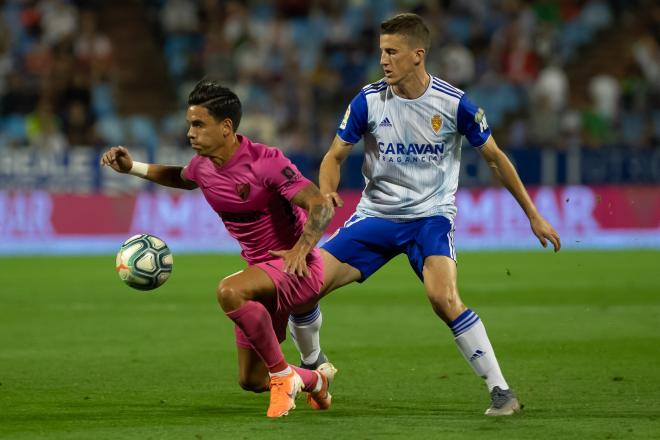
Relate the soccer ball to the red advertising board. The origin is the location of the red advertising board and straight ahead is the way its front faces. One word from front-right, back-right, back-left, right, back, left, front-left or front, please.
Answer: front

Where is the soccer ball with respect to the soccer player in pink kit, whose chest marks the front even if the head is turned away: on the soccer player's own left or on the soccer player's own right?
on the soccer player's own right

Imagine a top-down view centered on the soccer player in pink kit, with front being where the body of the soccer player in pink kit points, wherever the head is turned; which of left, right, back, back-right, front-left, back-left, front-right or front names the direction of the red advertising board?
back-right

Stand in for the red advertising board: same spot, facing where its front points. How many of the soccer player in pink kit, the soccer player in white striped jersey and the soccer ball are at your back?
0

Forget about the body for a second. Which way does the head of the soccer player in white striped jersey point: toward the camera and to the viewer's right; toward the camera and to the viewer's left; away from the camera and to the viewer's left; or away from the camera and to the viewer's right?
toward the camera and to the viewer's left

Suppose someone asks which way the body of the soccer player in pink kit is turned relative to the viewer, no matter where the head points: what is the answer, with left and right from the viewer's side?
facing the viewer and to the left of the viewer

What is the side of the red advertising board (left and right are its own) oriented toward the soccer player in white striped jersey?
front

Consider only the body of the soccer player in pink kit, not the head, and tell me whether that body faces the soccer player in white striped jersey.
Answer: no

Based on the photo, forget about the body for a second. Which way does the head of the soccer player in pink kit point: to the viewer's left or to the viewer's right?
to the viewer's left

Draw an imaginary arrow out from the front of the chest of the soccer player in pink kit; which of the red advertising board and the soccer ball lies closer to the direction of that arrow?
the soccer ball

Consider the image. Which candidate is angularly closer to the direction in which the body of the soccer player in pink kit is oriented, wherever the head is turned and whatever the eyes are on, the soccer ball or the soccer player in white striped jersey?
the soccer ball

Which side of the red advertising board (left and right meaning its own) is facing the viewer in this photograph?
front

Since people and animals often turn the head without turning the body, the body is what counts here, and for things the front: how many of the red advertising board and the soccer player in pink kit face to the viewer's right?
0
